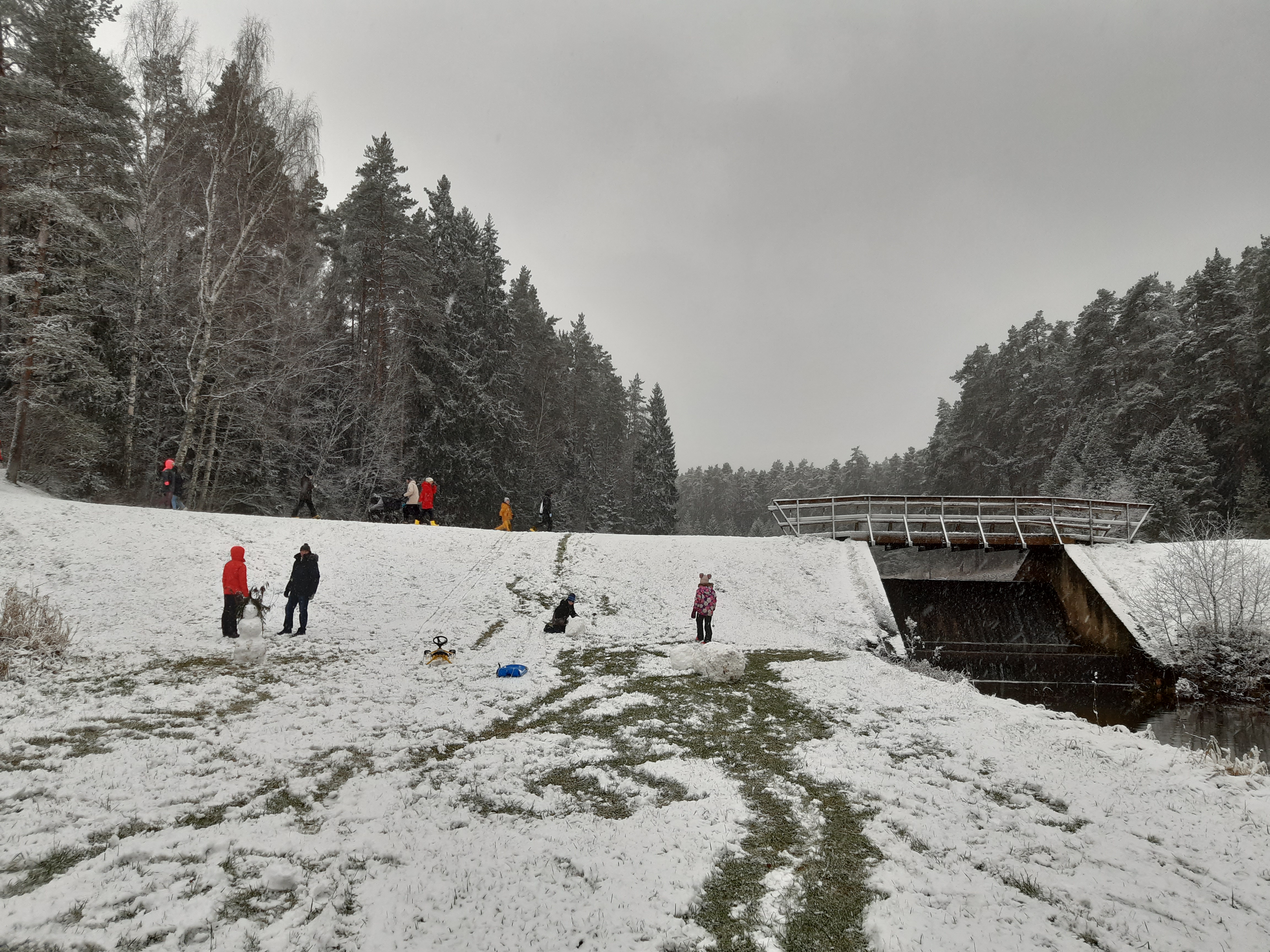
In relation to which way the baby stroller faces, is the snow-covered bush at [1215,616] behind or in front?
behind

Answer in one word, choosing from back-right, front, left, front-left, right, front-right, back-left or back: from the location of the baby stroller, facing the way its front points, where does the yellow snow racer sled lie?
left

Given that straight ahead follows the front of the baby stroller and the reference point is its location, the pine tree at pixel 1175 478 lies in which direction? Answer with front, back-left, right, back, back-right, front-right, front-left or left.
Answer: back

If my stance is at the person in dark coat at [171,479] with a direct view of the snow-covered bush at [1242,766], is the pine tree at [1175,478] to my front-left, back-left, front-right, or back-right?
front-left

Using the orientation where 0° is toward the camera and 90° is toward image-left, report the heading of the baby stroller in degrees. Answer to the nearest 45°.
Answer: approximately 90°

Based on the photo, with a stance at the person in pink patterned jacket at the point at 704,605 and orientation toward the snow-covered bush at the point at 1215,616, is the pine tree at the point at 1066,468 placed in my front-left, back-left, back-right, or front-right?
front-left

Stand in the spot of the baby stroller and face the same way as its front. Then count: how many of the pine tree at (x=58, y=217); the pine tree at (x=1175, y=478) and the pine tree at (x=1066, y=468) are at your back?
2

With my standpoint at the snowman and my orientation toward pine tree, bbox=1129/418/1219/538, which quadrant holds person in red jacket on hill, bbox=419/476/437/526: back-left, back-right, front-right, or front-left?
front-left

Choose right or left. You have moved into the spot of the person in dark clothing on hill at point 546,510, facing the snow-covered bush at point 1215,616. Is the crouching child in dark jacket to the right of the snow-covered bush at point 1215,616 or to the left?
right

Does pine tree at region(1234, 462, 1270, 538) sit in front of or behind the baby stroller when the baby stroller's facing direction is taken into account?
behind

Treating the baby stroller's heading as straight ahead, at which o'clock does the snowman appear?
The snowman is roughly at 9 o'clock from the baby stroller.

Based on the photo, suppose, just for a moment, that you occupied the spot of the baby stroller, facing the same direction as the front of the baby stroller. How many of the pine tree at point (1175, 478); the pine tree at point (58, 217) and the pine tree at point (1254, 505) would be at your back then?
2

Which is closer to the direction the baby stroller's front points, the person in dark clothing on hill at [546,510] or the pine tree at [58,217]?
the pine tree

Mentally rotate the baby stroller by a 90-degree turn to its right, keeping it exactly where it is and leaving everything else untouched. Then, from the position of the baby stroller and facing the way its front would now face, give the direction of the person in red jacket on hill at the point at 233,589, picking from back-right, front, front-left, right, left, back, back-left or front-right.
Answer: back

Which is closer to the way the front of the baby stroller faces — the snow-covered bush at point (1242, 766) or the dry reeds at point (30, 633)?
the dry reeds

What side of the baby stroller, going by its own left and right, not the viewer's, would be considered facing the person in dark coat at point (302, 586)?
left

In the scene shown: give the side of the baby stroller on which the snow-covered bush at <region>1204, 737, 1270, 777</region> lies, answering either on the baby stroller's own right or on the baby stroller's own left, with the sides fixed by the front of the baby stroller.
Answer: on the baby stroller's own left
